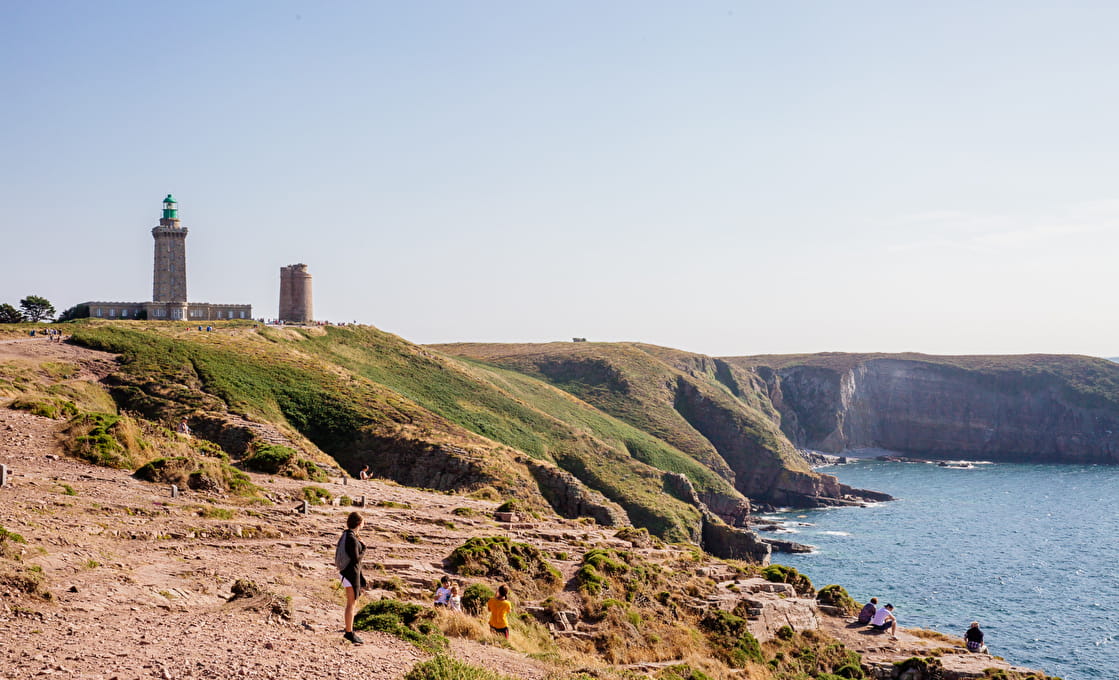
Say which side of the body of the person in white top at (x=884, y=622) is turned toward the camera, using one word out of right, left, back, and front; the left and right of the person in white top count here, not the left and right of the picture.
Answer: right

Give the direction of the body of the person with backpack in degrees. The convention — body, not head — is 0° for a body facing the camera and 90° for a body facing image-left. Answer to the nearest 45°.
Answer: approximately 270°

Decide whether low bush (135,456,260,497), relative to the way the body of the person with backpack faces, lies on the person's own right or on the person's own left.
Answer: on the person's own left

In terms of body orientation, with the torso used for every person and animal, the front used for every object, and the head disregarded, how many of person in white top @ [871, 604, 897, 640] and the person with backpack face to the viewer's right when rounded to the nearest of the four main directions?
2
